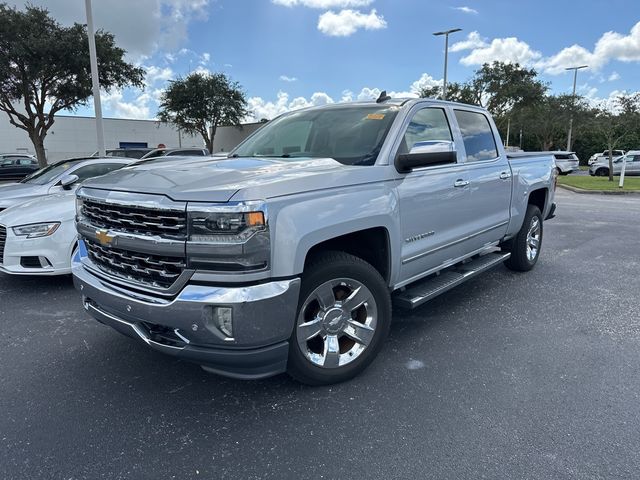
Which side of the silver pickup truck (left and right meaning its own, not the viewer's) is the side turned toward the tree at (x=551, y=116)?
back

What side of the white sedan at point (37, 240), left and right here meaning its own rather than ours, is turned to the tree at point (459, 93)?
back

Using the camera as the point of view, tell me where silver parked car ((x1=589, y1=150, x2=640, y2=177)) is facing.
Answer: facing to the left of the viewer

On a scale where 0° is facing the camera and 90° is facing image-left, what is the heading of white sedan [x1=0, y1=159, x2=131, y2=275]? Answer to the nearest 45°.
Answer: approximately 45°

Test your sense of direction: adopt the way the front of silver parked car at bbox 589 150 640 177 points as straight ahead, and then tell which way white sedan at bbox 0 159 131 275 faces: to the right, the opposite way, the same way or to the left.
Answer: to the left

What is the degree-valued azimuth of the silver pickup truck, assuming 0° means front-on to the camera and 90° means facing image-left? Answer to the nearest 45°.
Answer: approximately 45°

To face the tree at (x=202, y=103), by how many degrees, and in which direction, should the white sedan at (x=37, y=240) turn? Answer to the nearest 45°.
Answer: approximately 135° to its right

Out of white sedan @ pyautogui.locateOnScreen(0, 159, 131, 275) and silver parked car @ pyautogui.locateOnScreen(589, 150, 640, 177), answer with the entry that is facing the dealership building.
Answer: the silver parked car

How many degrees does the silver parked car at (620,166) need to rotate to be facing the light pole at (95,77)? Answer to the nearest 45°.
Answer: approximately 45° to its left

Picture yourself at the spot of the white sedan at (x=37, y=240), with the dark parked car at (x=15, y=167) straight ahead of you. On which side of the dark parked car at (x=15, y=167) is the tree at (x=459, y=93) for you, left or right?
right
